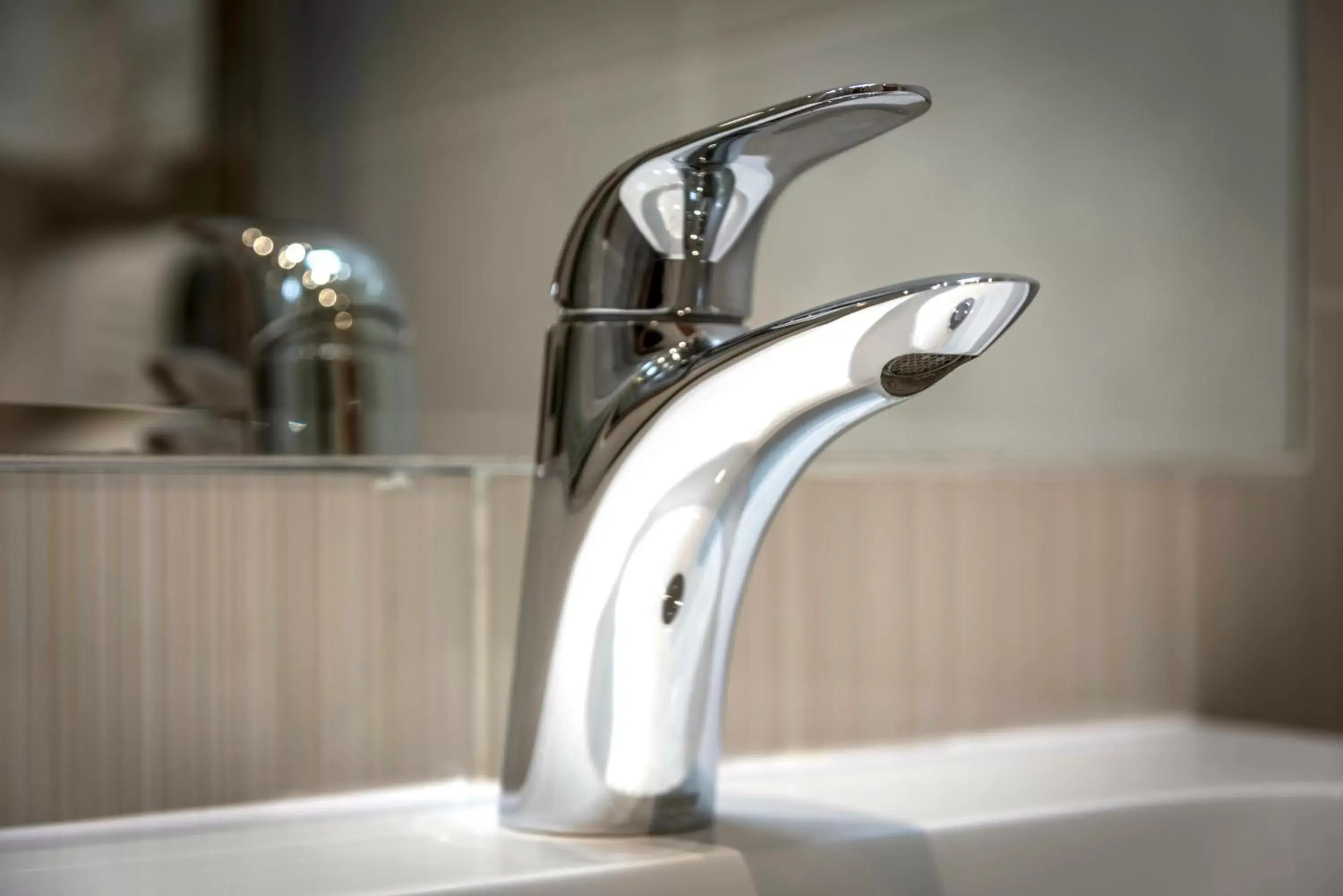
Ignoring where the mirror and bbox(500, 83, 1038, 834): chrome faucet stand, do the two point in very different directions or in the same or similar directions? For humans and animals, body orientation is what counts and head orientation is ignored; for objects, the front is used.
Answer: same or similar directions

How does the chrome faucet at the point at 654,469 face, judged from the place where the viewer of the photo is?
facing the viewer and to the right of the viewer

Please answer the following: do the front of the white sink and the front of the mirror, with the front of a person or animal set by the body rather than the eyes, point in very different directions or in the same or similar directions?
same or similar directions

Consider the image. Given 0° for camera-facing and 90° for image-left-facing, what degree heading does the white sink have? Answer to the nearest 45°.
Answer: approximately 315°

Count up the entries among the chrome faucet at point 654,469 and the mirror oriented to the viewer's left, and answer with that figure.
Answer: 0
